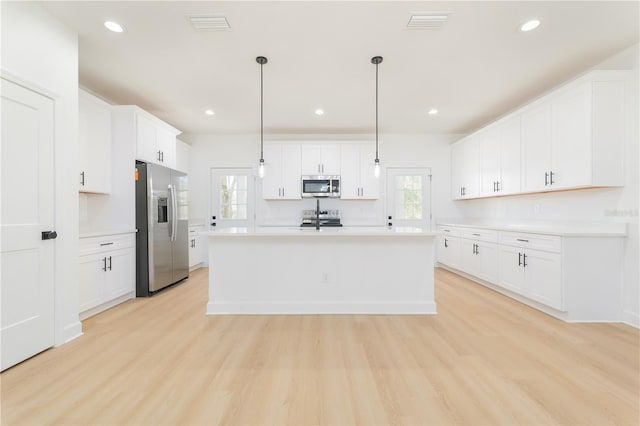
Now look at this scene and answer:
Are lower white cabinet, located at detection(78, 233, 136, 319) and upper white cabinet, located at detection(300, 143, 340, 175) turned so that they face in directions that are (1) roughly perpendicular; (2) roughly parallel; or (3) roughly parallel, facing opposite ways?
roughly perpendicular

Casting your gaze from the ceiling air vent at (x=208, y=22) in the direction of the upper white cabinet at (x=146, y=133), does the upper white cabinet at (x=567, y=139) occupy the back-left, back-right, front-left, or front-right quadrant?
back-right

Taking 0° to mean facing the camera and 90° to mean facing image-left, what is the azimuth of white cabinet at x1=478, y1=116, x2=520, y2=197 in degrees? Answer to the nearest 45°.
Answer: approximately 45°

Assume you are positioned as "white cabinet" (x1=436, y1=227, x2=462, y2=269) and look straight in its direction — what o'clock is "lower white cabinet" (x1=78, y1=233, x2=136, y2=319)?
The lower white cabinet is roughly at 12 o'clock from the white cabinet.

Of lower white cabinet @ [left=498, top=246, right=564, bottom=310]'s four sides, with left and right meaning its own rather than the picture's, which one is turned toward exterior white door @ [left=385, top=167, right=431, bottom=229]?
right

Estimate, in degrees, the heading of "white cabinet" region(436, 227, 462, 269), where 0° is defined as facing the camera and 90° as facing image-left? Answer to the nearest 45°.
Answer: approximately 45°

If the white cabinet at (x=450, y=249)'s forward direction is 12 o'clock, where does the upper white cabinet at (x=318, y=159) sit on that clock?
The upper white cabinet is roughly at 1 o'clock from the white cabinet.
